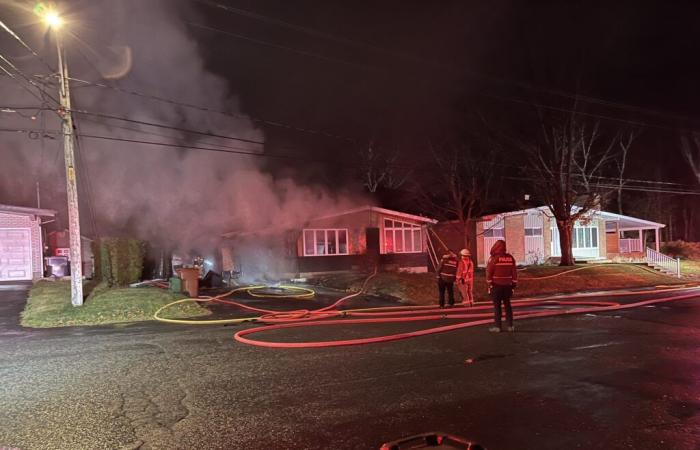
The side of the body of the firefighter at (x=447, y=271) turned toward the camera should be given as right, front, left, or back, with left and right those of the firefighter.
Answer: back

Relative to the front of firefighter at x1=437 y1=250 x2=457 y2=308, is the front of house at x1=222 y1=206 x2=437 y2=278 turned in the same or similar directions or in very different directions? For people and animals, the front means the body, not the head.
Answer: very different directions

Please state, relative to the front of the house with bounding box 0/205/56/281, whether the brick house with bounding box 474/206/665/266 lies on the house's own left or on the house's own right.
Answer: on the house's own left

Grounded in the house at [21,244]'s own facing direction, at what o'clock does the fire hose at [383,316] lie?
The fire hose is roughly at 11 o'clock from the house.

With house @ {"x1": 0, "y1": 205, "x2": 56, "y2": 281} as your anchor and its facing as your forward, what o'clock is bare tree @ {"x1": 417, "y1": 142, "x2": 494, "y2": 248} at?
The bare tree is roughly at 10 o'clock from the house.

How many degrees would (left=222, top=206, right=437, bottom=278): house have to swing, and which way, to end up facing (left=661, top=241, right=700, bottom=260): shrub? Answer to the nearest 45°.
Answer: approximately 90° to its left

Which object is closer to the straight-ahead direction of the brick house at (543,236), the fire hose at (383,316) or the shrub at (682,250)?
the fire hose

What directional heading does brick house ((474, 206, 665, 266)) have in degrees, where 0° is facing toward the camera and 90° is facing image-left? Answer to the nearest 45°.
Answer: approximately 0°
